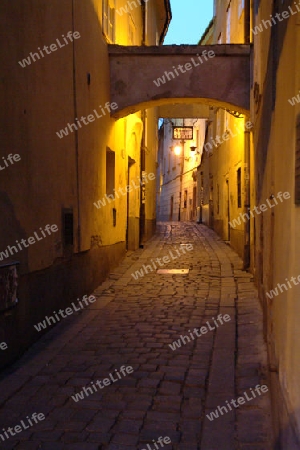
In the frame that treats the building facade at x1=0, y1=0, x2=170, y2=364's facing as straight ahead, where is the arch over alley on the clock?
The arch over alley is roughly at 10 o'clock from the building facade.

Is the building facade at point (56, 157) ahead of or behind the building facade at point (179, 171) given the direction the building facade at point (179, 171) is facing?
ahead

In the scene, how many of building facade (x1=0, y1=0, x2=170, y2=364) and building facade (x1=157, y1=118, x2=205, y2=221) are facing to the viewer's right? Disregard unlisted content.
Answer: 1

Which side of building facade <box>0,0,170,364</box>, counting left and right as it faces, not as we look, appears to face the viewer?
right

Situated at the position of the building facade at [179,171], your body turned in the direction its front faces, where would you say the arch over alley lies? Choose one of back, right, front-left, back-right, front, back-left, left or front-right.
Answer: front-left

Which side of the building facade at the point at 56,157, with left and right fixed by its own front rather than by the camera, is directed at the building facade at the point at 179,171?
left
